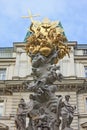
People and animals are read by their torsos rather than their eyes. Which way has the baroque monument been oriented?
toward the camera
